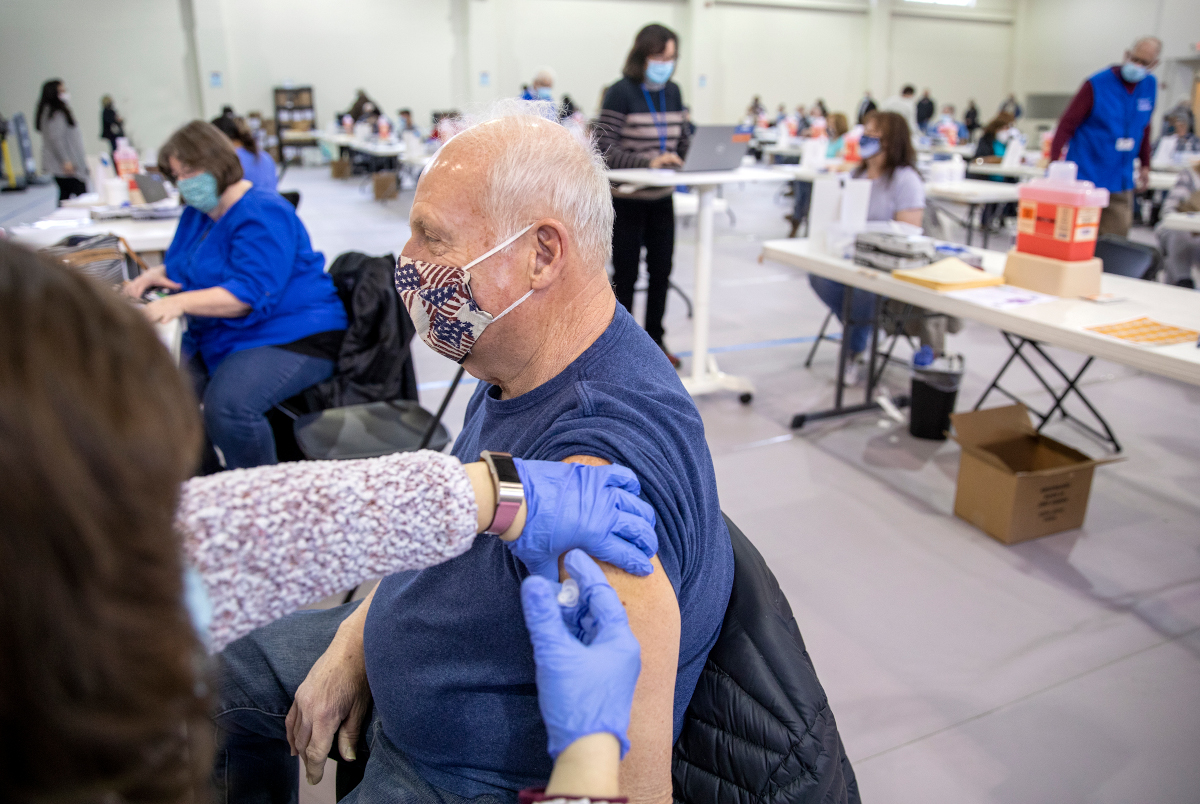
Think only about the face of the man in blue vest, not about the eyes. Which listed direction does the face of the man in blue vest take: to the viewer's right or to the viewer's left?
to the viewer's left

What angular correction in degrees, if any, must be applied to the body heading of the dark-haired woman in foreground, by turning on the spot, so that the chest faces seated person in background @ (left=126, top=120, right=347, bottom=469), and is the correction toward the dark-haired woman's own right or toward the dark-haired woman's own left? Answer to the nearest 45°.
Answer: approximately 45° to the dark-haired woman's own left

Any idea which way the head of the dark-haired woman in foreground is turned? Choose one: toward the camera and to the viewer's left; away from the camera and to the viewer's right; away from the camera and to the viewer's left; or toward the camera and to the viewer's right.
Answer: away from the camera and to the viewer's right

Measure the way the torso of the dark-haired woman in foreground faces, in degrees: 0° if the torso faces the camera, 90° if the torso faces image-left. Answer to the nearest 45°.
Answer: approximately 225°
